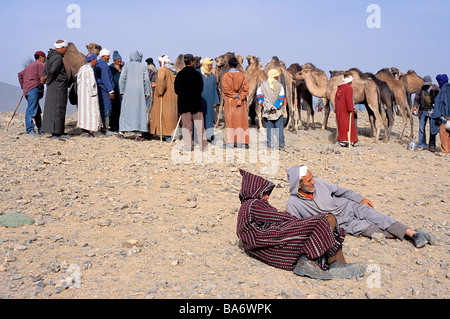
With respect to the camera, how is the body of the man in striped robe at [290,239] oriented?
to the viewer's right

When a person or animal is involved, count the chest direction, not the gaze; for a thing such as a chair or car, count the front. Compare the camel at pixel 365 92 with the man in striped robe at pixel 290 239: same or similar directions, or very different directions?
very different directions

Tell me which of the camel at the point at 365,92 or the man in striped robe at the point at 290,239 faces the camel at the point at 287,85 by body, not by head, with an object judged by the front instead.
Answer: the camel at the point at 365,92

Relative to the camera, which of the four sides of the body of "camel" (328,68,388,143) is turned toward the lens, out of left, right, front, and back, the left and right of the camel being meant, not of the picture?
left

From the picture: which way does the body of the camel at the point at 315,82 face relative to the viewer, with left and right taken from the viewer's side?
facing to the left of the viewer
